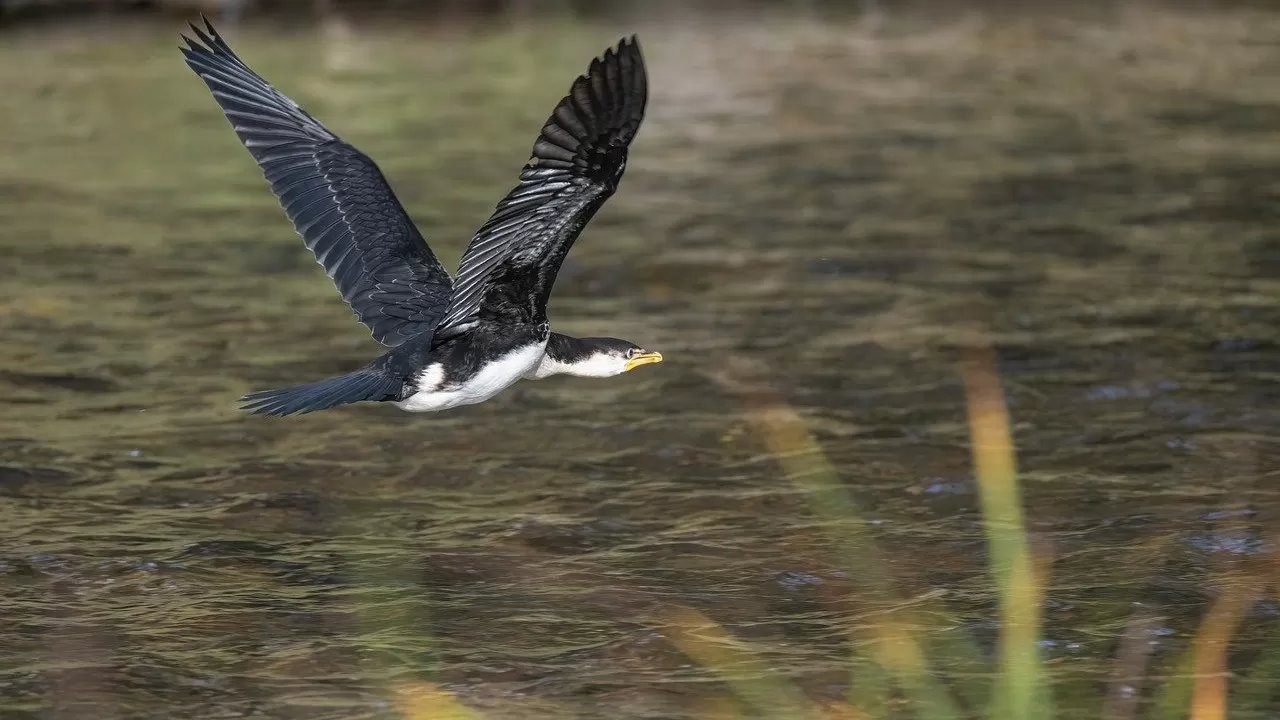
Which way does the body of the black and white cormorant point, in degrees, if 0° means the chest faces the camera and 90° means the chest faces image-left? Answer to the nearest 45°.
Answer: approximately 270°
